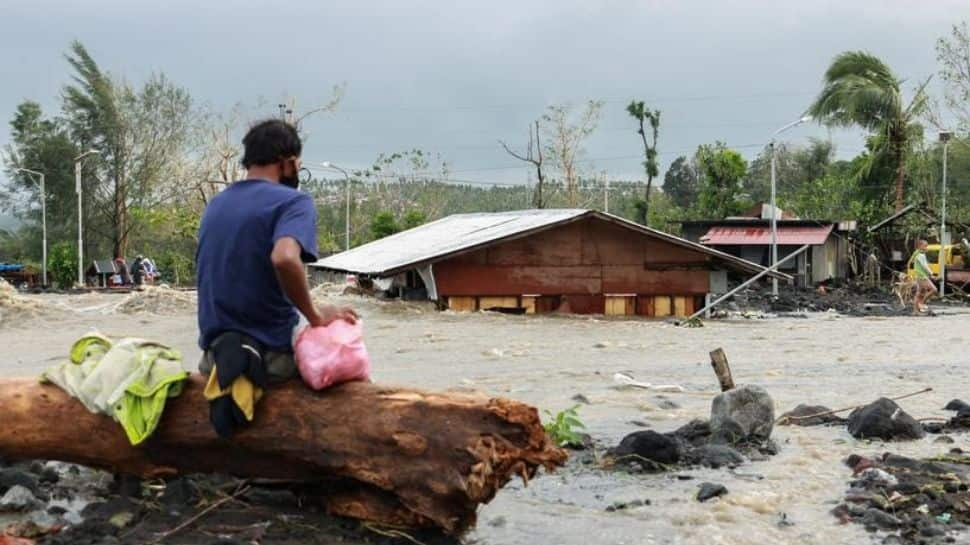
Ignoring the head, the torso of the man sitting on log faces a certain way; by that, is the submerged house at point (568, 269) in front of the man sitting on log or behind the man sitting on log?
in front

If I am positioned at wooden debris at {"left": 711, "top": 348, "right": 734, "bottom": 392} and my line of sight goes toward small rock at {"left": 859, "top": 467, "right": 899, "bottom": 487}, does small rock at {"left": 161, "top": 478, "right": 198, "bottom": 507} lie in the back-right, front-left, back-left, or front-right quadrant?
front-right

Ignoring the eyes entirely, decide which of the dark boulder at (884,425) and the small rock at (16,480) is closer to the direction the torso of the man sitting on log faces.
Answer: the dark boulder

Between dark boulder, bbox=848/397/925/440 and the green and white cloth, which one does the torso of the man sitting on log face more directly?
the dark boulder

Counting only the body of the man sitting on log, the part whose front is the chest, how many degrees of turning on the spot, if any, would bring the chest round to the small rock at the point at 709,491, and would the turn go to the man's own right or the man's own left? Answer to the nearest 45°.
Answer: approximately 45° to the man's own right

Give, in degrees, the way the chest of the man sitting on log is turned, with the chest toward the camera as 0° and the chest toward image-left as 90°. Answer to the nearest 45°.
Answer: approximately 225°

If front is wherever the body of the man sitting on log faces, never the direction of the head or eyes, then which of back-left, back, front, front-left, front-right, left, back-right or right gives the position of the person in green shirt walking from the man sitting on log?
front

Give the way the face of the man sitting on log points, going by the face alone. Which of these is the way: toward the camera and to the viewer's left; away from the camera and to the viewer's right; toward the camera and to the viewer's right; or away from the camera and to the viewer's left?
away from the camera and to the viewer's right

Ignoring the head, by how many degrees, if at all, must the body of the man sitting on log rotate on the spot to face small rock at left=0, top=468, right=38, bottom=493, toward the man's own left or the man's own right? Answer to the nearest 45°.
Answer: approximately 90° to the man's own left

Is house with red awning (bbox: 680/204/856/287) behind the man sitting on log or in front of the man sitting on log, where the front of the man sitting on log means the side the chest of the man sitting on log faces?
in front

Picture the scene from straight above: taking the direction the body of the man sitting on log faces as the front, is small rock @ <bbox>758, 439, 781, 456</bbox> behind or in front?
in front
